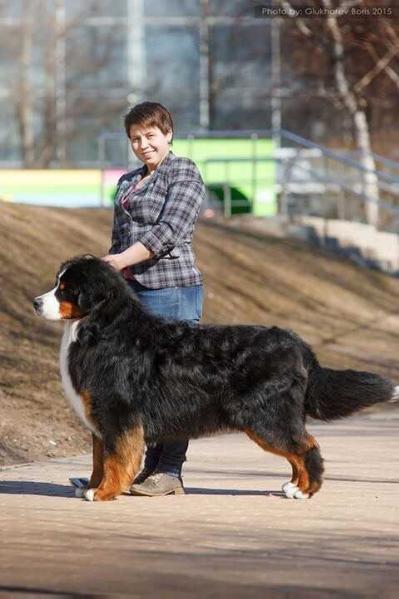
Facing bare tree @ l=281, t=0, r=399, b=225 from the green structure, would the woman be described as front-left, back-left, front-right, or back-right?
back-right

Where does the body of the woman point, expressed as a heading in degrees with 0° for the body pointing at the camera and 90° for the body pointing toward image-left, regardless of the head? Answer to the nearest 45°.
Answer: approximately 45°

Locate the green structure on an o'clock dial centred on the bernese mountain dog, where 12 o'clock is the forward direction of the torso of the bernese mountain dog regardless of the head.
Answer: The green structure is roughly at 3 o'clock from the bernese mountain dog.

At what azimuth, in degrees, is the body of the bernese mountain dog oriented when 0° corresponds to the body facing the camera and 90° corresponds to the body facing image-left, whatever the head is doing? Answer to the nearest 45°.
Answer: approximately 90°

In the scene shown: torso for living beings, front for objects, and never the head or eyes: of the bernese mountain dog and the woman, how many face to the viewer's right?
0

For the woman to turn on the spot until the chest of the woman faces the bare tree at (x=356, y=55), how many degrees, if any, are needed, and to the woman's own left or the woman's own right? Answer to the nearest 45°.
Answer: approximately 135° to the woman's own right

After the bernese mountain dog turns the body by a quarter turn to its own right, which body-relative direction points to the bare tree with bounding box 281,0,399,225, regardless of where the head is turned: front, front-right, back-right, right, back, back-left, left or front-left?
front
